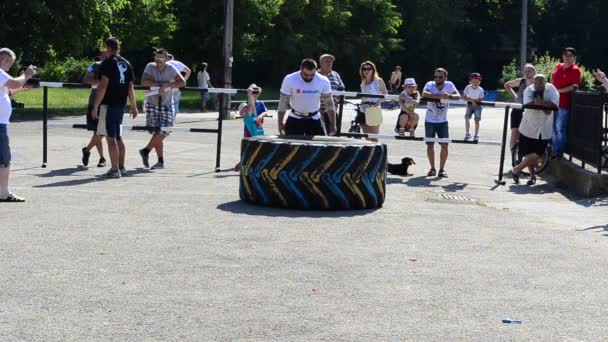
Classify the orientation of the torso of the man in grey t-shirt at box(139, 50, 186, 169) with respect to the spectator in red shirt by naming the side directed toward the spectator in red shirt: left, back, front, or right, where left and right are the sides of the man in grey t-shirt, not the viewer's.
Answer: left

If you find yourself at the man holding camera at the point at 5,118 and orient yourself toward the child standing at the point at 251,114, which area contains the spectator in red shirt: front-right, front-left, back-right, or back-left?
front-right

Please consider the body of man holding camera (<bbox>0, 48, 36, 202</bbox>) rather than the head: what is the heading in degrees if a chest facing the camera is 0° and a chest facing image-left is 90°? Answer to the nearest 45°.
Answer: approximately 270°

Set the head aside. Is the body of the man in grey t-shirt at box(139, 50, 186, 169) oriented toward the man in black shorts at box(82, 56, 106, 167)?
no

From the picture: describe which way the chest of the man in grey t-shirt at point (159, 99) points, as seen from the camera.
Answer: toward the camera

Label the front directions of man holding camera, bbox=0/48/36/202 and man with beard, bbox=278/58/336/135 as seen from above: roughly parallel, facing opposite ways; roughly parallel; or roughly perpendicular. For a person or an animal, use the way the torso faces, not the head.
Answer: roughly perpendicular

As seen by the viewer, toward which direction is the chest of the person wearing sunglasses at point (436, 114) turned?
toward the camera

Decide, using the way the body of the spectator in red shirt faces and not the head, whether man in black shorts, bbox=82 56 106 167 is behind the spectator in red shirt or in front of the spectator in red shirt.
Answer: in front

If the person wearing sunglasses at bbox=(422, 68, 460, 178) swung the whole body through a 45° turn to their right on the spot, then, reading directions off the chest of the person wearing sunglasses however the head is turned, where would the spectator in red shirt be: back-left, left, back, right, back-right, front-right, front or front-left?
back-left

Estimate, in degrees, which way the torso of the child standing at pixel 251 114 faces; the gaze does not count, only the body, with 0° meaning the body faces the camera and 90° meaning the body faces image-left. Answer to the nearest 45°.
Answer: approximately 0°

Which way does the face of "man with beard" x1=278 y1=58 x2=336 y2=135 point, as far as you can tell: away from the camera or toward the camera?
toward the camera

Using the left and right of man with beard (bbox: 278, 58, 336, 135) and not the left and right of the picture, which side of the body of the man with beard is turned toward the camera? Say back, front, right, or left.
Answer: front

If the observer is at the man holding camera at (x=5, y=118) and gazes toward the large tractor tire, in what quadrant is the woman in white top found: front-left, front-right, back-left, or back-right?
front-left

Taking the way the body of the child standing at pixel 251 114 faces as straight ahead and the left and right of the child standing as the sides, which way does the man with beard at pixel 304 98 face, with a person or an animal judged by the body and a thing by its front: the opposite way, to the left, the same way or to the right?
the same way

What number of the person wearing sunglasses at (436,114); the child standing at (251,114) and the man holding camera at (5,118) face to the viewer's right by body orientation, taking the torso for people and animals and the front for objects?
1

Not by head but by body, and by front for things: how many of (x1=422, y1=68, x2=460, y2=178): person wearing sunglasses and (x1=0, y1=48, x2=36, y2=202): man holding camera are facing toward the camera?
1
